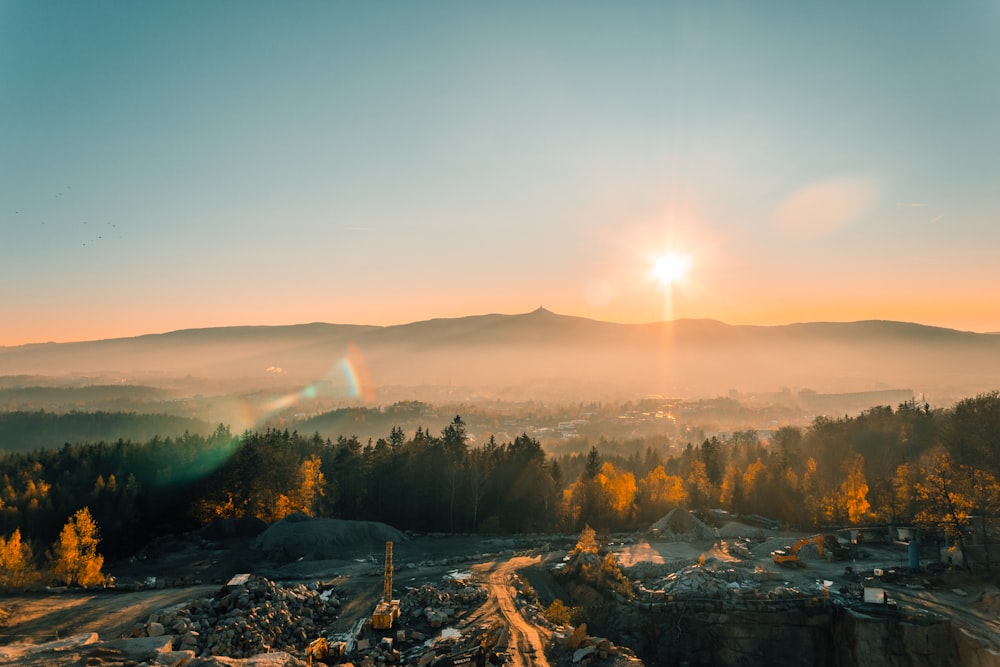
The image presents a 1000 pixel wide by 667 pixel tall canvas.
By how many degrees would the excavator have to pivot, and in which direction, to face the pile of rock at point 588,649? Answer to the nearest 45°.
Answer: approximately 90° to its right

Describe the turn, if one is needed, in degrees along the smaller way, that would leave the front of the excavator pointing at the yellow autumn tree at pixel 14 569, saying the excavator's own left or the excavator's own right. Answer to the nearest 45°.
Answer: approximately 135° to the excavator's own right

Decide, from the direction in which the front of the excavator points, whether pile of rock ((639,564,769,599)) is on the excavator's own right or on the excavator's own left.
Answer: on the excavator's own right

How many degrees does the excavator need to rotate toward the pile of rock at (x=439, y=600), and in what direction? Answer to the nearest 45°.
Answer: approximately 135° to its right

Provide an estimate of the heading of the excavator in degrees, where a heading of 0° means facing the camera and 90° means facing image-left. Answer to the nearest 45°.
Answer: approximately 270°

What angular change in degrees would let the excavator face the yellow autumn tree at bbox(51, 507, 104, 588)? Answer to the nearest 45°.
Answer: approximately 135° to its right
